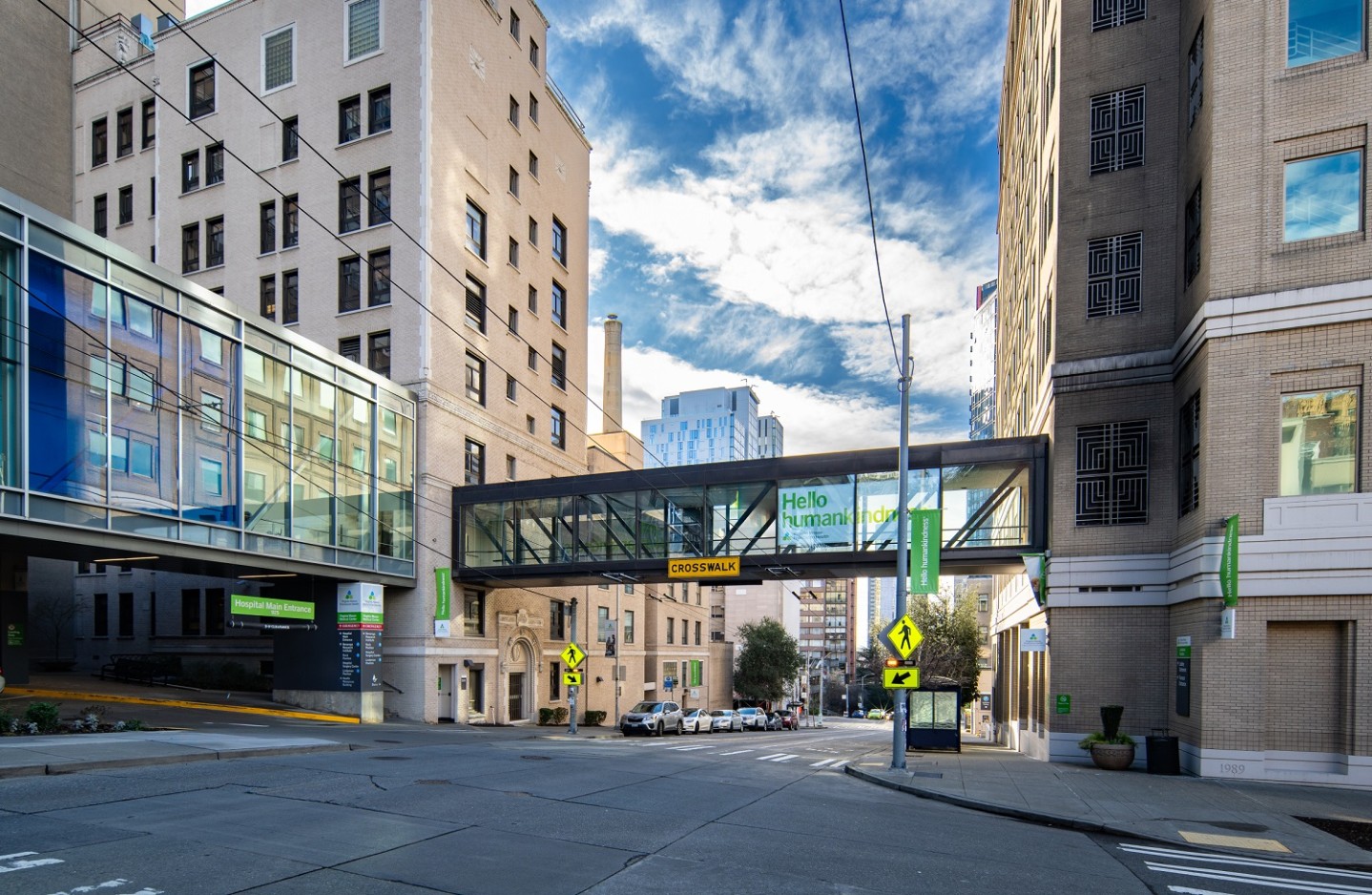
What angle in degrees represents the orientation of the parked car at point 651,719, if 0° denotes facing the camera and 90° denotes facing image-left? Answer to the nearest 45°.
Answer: approximately 45°

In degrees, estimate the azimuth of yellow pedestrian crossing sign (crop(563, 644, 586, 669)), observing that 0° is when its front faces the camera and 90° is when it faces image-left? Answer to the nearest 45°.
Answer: approximately 0°

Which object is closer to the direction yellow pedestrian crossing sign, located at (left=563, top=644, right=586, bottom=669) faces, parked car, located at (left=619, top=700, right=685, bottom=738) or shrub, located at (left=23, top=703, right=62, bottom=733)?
the shrub

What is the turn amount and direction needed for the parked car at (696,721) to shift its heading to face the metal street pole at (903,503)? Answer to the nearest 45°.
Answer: approximately 45° to its left

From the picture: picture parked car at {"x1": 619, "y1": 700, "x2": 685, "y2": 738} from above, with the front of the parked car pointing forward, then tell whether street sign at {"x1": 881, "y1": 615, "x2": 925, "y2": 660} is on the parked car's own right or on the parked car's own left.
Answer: on the parked car's own left

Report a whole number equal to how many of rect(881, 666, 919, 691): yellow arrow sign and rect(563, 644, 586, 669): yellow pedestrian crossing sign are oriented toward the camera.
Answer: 2

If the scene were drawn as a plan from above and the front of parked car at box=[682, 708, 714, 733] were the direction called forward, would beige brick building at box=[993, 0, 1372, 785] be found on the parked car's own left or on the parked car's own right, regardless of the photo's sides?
on the parked car's own left

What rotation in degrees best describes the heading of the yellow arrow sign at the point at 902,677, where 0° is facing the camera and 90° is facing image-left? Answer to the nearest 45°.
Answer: approximately 0°

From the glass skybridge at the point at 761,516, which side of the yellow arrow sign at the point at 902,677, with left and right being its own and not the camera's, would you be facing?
back
